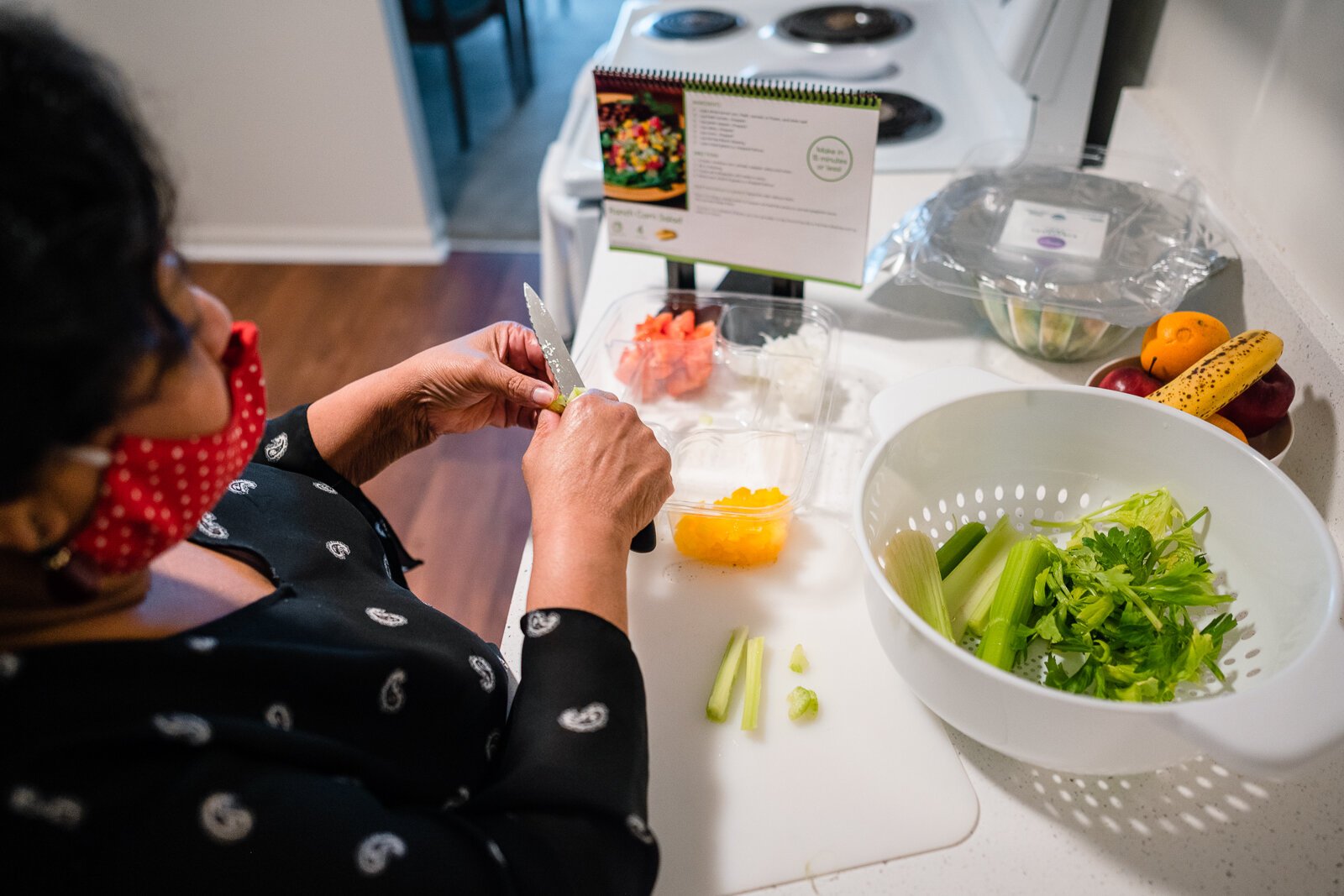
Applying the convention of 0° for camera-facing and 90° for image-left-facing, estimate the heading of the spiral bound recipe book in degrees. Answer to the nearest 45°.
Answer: approximately 0°

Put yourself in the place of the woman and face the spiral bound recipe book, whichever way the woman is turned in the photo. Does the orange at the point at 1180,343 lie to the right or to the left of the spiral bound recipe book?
right

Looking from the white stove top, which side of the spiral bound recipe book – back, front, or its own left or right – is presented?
back

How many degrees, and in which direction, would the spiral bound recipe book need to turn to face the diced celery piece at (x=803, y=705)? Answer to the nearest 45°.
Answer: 0° — it already faces it

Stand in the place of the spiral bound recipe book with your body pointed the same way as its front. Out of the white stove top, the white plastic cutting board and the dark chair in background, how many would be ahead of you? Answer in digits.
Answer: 1
